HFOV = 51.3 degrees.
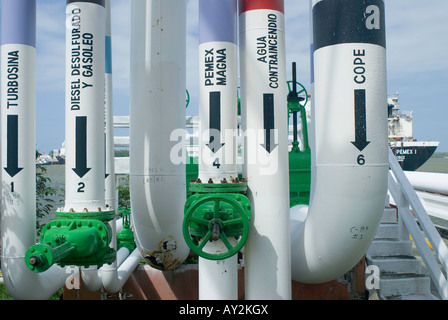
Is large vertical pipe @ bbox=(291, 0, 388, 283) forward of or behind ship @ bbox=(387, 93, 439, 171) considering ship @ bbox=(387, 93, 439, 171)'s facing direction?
behind
